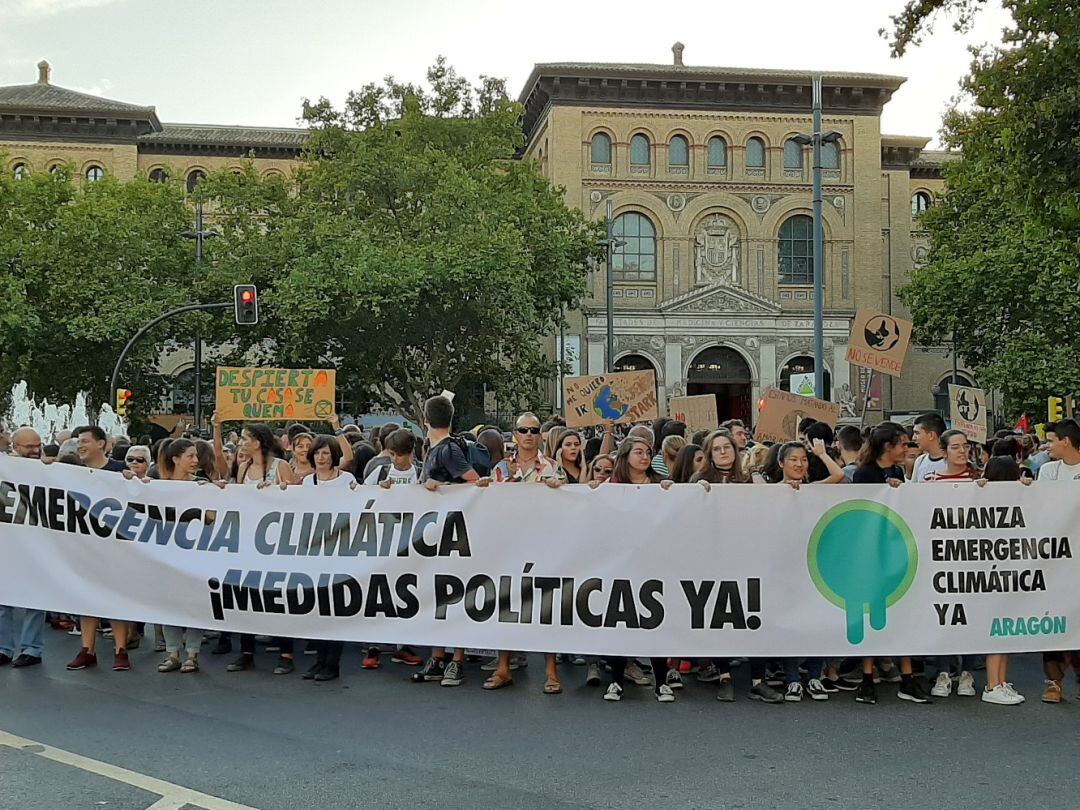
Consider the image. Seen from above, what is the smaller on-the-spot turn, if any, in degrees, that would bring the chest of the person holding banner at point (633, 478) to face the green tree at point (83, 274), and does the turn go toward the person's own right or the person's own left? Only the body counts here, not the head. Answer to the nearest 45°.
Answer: approximately 135° to the person's own right

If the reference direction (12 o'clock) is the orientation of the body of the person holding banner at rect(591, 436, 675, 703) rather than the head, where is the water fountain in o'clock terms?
The water fountain is roughly at 5 o'clock from the person holding banner.

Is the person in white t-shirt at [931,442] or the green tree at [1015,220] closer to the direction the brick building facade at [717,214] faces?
the person in white t-shirt

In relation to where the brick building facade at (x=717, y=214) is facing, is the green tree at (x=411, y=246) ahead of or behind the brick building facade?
ahead

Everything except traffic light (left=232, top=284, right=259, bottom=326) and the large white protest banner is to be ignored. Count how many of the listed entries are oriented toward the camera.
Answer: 2

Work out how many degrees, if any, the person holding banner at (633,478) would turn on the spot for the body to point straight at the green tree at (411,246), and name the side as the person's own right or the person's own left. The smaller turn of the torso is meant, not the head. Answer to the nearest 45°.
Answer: approximately 180°
